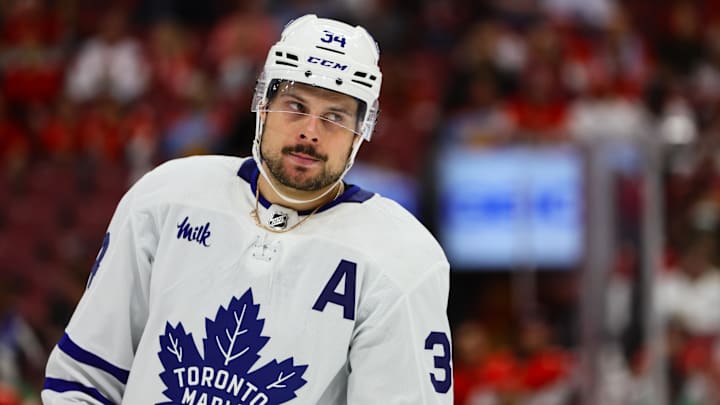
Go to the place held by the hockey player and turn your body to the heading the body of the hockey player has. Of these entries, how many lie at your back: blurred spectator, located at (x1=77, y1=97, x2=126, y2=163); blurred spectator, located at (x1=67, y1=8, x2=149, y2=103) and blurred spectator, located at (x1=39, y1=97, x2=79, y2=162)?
3

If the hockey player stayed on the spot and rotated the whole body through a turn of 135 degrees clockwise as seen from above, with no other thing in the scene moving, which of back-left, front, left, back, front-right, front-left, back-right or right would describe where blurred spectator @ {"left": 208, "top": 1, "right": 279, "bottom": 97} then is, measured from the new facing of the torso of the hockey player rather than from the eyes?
front-right

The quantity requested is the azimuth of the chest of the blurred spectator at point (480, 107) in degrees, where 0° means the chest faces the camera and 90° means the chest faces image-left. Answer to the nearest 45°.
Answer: approximately 0°

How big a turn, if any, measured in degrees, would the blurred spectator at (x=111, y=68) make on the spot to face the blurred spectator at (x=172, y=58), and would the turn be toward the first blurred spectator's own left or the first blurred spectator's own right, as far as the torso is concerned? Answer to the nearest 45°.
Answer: approximately 90° to the first blurred spectator's own left

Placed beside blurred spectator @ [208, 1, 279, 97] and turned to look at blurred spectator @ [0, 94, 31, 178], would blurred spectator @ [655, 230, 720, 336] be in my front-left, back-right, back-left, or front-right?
back-left

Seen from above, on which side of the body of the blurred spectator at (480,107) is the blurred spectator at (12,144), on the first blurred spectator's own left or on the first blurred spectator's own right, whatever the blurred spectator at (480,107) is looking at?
on the first blurred spectator's own right

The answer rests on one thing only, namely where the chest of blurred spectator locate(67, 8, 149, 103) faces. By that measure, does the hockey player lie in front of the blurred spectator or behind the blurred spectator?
in front

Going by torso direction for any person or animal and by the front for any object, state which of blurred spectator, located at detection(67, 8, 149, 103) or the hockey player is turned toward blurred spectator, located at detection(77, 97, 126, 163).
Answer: blurred spectator, located at detection(67, 8, 149, 103)

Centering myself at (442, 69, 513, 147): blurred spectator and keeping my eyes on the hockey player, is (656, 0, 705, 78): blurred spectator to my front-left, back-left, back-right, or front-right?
back-left

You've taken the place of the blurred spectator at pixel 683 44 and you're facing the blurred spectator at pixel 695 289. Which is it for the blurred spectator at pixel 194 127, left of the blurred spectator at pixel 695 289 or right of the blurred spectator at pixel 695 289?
right

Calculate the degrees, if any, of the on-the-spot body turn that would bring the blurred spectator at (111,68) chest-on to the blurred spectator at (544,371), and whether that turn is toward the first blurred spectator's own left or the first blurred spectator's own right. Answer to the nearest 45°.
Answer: approximately 45° to the first blurred spectator's own left

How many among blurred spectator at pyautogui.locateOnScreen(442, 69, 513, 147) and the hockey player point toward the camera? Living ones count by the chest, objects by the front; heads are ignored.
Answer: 2

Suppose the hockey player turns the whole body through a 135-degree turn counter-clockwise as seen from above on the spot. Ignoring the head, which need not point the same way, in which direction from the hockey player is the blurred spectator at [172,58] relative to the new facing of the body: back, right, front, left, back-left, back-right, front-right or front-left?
front-left

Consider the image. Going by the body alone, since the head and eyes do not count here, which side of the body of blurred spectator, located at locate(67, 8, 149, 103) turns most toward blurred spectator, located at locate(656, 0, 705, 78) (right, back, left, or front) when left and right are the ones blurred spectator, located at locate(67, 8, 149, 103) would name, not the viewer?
left

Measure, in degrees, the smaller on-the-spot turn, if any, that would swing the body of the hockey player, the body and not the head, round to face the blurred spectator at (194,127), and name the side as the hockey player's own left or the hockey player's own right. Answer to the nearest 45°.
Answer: approximately 180°
